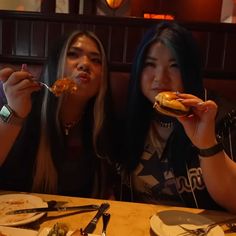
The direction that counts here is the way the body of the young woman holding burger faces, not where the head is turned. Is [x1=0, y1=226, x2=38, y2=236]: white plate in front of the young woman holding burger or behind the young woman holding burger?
in front

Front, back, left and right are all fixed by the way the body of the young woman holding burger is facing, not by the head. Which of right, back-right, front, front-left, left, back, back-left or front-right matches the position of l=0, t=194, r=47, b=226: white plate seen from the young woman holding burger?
front-right

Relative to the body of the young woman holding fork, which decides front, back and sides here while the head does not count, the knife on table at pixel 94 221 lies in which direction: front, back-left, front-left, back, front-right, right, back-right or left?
front

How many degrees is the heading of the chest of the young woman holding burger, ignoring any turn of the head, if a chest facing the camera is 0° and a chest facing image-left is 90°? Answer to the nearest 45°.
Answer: approximately 0°

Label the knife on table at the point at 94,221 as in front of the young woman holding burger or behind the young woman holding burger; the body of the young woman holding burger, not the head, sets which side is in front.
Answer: in front

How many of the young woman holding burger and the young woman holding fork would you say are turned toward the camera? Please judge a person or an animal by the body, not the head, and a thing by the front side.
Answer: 2

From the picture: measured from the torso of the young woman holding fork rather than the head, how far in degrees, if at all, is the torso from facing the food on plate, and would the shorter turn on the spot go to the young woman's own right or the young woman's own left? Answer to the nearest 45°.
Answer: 0° — they already face it

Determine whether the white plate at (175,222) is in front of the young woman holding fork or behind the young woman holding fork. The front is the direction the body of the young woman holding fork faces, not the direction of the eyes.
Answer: in front
